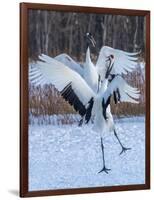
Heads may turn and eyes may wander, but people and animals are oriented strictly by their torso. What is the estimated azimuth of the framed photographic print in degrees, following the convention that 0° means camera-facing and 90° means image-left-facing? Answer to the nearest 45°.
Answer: approximately 315°
